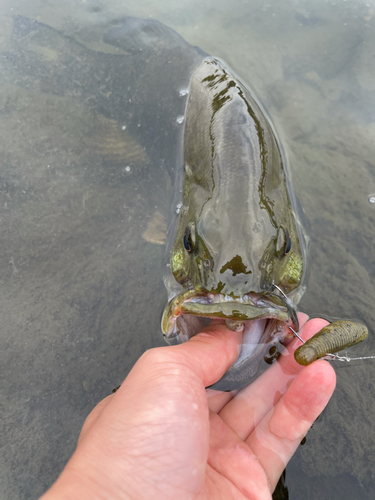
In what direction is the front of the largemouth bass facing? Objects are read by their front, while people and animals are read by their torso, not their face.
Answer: toward the camera
